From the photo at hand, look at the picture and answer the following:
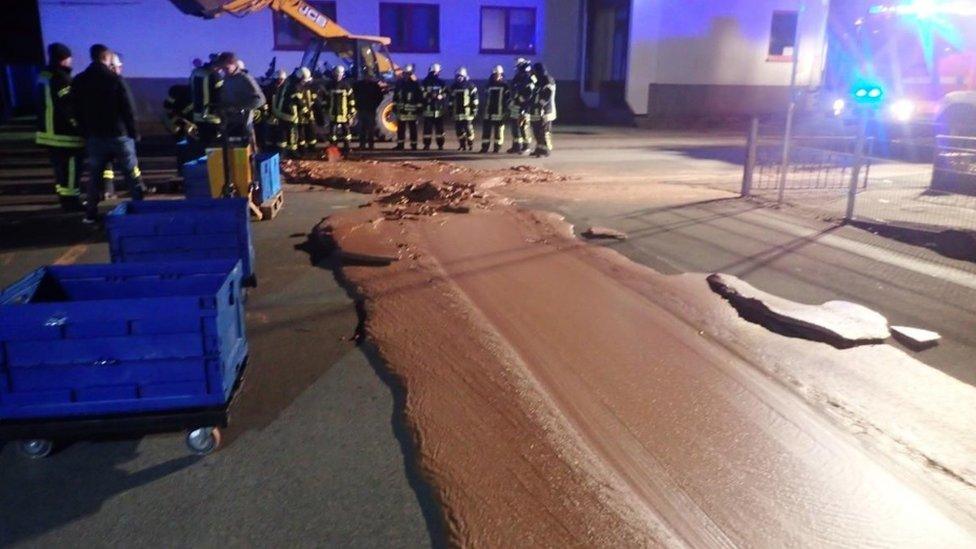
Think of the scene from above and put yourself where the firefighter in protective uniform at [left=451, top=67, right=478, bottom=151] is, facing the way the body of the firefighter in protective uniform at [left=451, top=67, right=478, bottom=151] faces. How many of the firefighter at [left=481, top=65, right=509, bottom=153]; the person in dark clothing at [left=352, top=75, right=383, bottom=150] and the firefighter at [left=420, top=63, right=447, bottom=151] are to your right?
2

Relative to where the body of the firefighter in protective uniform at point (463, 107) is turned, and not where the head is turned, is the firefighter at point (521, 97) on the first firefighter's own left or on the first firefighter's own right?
on the first firefighter's own left

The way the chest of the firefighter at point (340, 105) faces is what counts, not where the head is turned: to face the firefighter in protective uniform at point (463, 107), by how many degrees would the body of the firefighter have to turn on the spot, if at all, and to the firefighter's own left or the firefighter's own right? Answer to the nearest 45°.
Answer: approximately 90° to the firefighter's own left

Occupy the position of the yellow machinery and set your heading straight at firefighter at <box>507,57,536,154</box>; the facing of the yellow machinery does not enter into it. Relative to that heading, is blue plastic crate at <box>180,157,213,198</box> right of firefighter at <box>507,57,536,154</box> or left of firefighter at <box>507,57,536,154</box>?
right

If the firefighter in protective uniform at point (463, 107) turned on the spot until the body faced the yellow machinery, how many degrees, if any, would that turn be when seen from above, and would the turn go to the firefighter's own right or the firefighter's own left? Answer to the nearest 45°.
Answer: approximately 135° to the firefighter's own right

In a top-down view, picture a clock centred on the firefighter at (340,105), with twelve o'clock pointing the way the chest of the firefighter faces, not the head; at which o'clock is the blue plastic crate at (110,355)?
The blue plastic crate is roughly at 12 o'clock from the firefighter.

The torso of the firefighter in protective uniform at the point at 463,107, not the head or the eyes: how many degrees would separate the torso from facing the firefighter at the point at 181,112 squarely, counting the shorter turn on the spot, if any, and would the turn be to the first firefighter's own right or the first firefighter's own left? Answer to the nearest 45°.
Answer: approximately 45° to the first firefighter's own right

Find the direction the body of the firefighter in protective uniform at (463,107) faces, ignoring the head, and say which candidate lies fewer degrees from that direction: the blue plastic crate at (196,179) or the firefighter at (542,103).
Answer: the blue plastic crate

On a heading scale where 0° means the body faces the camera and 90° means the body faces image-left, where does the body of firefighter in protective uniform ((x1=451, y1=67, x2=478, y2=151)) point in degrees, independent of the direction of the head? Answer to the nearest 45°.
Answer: approximately 0°

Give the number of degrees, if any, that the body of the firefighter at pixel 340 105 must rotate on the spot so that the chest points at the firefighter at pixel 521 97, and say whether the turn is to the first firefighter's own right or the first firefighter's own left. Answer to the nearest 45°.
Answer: approximately 90° to the first firefighter's own left

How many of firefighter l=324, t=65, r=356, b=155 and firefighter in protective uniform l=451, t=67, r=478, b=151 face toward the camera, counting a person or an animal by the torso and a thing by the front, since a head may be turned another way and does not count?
2

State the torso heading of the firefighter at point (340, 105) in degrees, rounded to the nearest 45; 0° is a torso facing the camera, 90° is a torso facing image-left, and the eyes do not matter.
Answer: approximately 0°

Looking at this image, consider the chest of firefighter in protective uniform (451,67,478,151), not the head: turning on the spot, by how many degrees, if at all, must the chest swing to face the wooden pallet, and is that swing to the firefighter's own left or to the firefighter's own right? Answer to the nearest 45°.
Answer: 0° — they already face it
